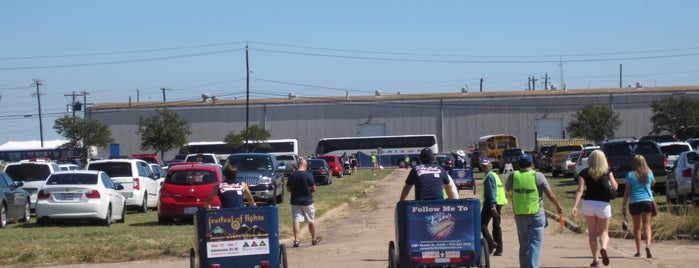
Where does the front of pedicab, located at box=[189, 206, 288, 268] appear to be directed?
away from the camera

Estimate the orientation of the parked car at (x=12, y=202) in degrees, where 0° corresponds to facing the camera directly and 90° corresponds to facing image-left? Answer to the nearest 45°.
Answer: approximately 225°

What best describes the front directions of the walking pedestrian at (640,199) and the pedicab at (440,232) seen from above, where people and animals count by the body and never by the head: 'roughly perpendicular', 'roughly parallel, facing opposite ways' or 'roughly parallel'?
roughly parallel

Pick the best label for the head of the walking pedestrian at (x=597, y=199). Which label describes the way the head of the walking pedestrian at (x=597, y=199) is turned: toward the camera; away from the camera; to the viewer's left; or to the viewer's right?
away from the camera

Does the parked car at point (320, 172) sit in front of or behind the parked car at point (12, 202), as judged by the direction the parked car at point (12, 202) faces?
in front

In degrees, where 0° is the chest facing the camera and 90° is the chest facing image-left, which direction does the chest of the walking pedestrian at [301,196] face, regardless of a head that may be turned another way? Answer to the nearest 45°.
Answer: approximately 180°

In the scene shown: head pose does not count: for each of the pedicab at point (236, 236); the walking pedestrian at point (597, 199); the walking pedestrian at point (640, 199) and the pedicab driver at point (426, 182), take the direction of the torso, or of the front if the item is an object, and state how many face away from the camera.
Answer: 4

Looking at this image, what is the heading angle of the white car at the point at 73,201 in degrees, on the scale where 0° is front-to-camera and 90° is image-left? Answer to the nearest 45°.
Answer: approximately 225°

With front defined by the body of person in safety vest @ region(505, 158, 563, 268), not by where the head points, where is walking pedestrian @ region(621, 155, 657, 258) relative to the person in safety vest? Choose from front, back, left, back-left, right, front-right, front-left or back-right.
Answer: front-right

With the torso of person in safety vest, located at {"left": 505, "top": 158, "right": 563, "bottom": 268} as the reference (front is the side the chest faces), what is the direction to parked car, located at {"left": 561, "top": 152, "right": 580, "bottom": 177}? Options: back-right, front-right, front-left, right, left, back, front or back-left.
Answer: front

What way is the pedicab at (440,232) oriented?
away from the camera

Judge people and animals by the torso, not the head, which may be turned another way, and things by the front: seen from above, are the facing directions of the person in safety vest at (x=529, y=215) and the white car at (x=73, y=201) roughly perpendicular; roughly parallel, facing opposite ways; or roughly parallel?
roughly parallel

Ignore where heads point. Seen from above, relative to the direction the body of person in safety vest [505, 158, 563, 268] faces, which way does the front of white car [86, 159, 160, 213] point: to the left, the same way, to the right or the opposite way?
the same way

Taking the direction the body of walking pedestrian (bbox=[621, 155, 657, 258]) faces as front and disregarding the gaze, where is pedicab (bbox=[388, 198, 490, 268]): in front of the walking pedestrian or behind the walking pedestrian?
behind

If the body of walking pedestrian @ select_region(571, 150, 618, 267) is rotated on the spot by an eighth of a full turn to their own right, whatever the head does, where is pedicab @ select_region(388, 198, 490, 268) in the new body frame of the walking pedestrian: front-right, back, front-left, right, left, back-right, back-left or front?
back

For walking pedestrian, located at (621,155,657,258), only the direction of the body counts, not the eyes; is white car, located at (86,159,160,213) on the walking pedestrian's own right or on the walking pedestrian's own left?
on the walking pedestrian's own left

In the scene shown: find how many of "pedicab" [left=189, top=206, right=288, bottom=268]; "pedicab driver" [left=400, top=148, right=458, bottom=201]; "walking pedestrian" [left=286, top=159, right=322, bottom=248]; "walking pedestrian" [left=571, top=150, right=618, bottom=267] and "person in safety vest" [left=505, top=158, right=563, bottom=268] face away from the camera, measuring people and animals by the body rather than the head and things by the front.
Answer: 5

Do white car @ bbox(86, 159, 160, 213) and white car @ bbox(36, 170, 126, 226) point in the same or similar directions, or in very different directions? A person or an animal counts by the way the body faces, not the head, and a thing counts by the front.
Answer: same or similar directions

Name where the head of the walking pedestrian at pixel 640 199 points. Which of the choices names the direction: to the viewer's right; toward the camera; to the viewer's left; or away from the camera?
away from the camera

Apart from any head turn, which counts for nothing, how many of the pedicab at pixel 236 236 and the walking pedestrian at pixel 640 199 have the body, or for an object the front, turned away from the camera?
2
